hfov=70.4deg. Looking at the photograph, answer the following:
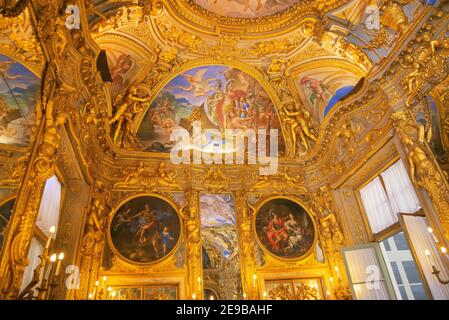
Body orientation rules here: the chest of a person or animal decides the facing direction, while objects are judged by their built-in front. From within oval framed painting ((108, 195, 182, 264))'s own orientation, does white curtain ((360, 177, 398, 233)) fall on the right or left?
on its left

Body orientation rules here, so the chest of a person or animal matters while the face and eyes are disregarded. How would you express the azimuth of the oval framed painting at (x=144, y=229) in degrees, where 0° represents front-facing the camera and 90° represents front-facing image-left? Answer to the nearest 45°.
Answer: approximately 0°

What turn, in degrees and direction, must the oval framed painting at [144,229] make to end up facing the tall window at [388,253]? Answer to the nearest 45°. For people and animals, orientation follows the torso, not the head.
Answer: approximately 90° to its left

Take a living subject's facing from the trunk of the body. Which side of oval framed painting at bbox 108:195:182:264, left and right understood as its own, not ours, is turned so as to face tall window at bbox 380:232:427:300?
left

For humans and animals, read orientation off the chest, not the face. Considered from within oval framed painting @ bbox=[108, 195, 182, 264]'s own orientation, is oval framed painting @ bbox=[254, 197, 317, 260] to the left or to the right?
on its left

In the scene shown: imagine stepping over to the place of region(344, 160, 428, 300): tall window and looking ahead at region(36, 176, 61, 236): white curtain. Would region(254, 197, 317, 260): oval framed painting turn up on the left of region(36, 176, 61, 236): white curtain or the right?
right

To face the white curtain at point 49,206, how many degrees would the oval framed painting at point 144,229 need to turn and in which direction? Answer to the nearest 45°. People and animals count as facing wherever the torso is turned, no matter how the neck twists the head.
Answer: approximately 45° to its right
